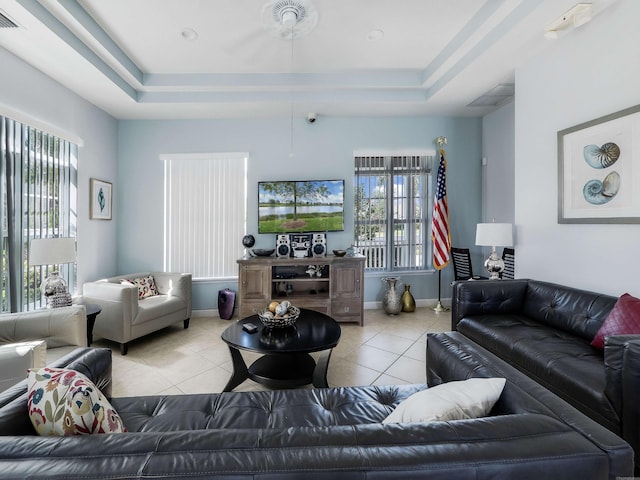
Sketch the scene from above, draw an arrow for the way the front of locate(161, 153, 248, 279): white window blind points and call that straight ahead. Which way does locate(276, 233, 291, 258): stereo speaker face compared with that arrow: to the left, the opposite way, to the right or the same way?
the same way

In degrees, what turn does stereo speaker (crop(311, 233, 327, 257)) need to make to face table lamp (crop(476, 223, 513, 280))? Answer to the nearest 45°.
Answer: approximately 45° to its left

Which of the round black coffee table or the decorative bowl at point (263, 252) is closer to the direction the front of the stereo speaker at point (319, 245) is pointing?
the round black coffee table

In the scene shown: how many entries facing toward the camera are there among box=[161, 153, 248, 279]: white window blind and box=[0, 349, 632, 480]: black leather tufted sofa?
1

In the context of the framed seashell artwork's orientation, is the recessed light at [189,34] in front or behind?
in front

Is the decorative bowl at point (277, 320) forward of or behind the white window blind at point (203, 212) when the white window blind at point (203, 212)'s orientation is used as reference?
forward

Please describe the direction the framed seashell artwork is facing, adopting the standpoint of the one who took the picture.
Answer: facing the viewer and to the left of the viewer

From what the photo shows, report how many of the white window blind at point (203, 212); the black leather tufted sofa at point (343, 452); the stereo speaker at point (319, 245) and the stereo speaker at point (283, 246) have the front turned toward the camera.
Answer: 3

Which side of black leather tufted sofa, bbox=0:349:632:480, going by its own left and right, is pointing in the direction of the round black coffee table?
front

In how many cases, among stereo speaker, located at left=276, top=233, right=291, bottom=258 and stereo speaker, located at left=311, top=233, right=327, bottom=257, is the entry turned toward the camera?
2

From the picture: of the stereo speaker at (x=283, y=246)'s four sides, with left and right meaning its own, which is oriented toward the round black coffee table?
front

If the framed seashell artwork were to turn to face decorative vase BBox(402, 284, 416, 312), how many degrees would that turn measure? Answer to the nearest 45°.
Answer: approximately 90° to its right

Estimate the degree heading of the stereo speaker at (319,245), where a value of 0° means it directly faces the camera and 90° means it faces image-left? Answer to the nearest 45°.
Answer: approximately 0°

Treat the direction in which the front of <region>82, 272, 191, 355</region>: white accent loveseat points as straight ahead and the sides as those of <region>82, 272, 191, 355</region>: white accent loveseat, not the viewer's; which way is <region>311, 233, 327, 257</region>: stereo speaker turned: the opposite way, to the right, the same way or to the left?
to the right

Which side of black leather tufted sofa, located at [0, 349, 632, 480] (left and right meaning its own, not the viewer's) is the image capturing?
back

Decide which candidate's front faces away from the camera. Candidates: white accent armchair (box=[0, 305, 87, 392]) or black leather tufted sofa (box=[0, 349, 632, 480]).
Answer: the black leather tufted sofa

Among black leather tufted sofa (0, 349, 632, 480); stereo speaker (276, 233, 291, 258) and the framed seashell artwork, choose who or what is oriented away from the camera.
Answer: the black leather tufted sofa

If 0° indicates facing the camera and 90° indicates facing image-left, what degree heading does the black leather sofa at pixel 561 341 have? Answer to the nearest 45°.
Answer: approximately 45°

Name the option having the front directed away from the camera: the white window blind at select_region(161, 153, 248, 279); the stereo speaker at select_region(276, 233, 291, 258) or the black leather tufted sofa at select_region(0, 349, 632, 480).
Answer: the black leather tufted sofa

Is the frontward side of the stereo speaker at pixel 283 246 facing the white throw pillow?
yes

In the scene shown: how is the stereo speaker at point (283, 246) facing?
toward the camera

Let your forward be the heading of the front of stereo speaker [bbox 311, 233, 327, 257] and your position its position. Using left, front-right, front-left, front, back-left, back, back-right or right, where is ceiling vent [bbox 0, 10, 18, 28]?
front-right
